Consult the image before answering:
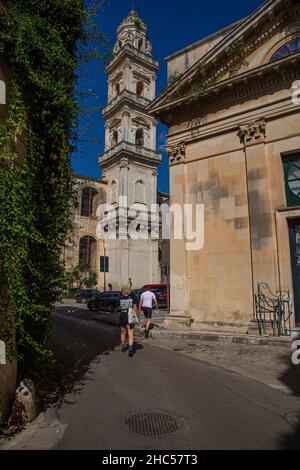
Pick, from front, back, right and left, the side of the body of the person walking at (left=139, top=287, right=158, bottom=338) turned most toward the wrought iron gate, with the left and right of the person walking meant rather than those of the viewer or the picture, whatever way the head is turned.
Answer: right

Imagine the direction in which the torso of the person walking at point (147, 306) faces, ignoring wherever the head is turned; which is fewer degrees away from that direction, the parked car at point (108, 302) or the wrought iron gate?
the parked car

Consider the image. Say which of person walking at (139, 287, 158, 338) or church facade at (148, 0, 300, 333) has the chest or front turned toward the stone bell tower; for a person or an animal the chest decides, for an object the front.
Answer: the person walking

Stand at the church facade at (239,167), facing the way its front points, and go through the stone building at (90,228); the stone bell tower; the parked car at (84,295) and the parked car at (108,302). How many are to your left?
0

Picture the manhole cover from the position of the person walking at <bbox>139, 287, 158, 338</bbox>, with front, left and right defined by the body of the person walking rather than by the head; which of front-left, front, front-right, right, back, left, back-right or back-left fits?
back

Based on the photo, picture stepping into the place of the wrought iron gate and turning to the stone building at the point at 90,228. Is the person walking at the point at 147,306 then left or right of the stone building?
left

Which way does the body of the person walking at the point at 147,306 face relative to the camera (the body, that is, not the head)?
away from the camera

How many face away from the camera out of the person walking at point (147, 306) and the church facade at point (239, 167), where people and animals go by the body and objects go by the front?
1

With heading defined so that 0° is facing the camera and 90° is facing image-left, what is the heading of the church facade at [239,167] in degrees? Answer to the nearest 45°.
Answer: approximately 45°

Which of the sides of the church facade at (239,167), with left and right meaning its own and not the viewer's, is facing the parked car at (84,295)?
right

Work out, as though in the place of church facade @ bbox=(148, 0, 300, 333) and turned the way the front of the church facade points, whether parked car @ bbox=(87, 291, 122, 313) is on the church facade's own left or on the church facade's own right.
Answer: on the church facade's own right

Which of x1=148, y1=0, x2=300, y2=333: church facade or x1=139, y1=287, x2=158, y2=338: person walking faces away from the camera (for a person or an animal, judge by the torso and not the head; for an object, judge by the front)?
the person walking

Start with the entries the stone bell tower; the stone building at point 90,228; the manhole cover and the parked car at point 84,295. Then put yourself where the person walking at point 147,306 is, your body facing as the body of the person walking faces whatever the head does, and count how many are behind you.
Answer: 1

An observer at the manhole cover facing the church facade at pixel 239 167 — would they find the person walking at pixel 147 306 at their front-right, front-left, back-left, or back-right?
front-left

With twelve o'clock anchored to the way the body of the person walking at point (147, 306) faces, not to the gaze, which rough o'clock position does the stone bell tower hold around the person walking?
The stone bell tower is roughly at 12 o'clock from the person walking.

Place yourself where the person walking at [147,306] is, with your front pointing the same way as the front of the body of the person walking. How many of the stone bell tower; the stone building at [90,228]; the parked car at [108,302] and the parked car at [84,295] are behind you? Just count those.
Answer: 0
